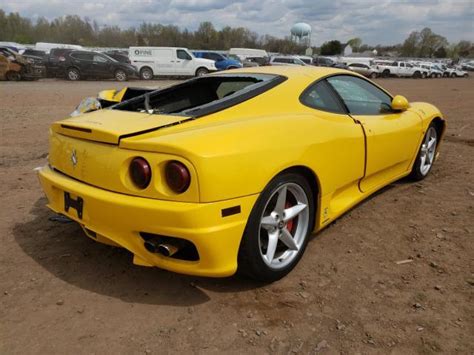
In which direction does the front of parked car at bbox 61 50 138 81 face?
to the viewer's right

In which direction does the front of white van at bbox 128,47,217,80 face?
to the viewer's right

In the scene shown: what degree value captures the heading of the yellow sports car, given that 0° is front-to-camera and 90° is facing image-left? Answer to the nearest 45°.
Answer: approximately 225°

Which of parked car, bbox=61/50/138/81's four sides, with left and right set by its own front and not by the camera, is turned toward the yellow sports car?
right

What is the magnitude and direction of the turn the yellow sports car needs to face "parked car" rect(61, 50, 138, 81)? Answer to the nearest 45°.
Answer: approximately 45° to its left

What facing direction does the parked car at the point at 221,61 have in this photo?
to the viewer's right

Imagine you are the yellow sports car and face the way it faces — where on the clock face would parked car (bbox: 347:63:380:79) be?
The parked car is roughly at 11 o'clock from the yellow sports car.
